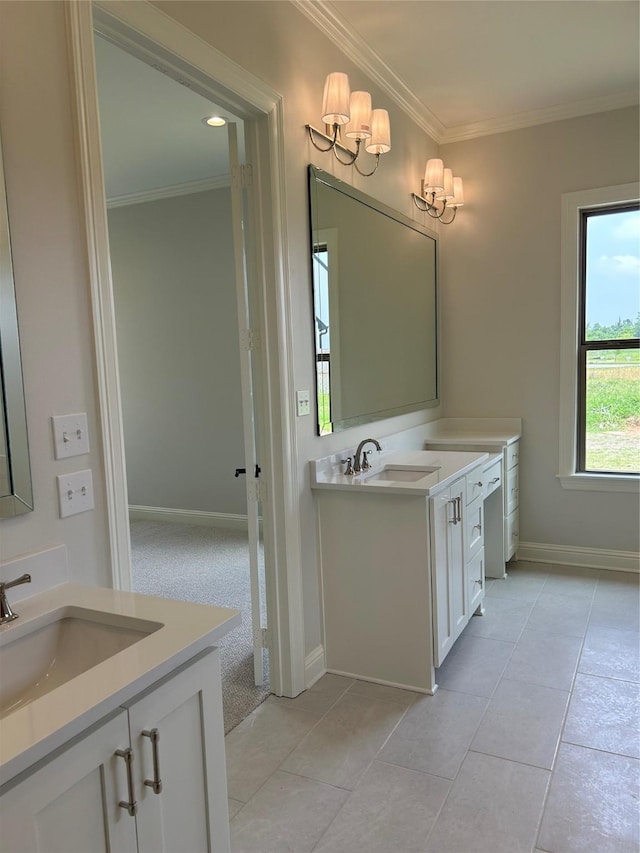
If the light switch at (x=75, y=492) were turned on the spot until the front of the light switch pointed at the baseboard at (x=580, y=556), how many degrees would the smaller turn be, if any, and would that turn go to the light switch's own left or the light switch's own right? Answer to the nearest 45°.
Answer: approximately 90° to the light switch's own left

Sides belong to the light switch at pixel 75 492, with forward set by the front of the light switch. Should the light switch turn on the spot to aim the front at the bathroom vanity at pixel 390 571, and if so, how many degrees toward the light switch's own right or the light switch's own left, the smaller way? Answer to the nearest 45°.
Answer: approximately 90° to the light switch's own left

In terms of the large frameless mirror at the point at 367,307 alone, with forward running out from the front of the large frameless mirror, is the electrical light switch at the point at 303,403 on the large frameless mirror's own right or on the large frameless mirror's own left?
on the large frameless mirror's own right

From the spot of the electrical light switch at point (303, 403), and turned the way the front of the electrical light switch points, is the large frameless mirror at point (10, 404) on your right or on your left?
on your right

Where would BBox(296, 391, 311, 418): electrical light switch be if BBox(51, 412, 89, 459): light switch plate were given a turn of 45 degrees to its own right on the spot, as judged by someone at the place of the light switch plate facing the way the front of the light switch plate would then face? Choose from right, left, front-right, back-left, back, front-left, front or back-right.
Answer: back-left

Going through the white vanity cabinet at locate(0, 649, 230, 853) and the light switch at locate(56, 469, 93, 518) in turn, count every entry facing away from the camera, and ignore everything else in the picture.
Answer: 0

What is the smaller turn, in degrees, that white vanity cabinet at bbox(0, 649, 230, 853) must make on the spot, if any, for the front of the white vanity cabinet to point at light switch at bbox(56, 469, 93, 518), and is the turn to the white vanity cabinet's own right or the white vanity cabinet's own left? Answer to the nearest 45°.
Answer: approximately 135° to the white vanity cabinet's own left

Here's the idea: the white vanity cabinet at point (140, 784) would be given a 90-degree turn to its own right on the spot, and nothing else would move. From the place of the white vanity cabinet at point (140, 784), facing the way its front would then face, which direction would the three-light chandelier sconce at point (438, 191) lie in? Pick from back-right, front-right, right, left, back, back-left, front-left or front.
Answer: back

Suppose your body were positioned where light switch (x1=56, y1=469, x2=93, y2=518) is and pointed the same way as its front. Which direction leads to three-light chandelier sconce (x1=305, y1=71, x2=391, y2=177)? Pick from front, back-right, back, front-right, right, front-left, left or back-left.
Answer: left

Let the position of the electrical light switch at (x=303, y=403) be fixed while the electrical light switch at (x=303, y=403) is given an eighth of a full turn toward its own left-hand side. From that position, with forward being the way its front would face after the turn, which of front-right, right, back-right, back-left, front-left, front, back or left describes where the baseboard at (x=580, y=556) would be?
front-left
